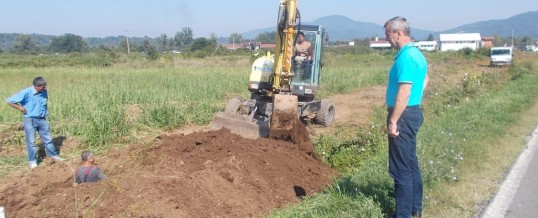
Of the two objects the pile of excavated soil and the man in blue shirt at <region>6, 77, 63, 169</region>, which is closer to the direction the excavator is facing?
the pile of excavated soil

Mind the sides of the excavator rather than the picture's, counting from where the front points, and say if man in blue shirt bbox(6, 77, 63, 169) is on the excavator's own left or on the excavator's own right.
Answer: on the excavator's own right

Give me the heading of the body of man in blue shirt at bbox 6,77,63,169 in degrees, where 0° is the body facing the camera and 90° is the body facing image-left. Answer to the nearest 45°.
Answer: approximately 315°

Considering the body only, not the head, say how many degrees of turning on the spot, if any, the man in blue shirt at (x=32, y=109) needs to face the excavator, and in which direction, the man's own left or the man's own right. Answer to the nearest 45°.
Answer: approximately 45° to the man's own left

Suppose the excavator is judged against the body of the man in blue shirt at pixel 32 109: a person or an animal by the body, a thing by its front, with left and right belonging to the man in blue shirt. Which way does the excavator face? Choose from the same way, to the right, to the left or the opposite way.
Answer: to the right

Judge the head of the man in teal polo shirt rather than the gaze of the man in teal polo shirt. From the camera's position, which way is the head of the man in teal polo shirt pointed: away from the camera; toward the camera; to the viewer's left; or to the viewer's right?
to the viewer's left

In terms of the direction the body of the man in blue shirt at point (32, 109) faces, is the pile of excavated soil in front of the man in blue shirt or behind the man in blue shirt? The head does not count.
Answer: in front

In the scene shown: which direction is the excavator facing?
toward the camera

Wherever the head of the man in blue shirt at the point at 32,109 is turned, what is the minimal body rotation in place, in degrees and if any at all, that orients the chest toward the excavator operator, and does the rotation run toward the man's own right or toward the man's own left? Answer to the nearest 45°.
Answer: approximately 45° to the man's own left

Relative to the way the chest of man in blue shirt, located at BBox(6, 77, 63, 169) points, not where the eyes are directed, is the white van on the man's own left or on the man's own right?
on the man's own left

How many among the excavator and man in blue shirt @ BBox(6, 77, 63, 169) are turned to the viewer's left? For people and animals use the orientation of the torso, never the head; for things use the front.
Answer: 0

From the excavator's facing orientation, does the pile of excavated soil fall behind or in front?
in front
